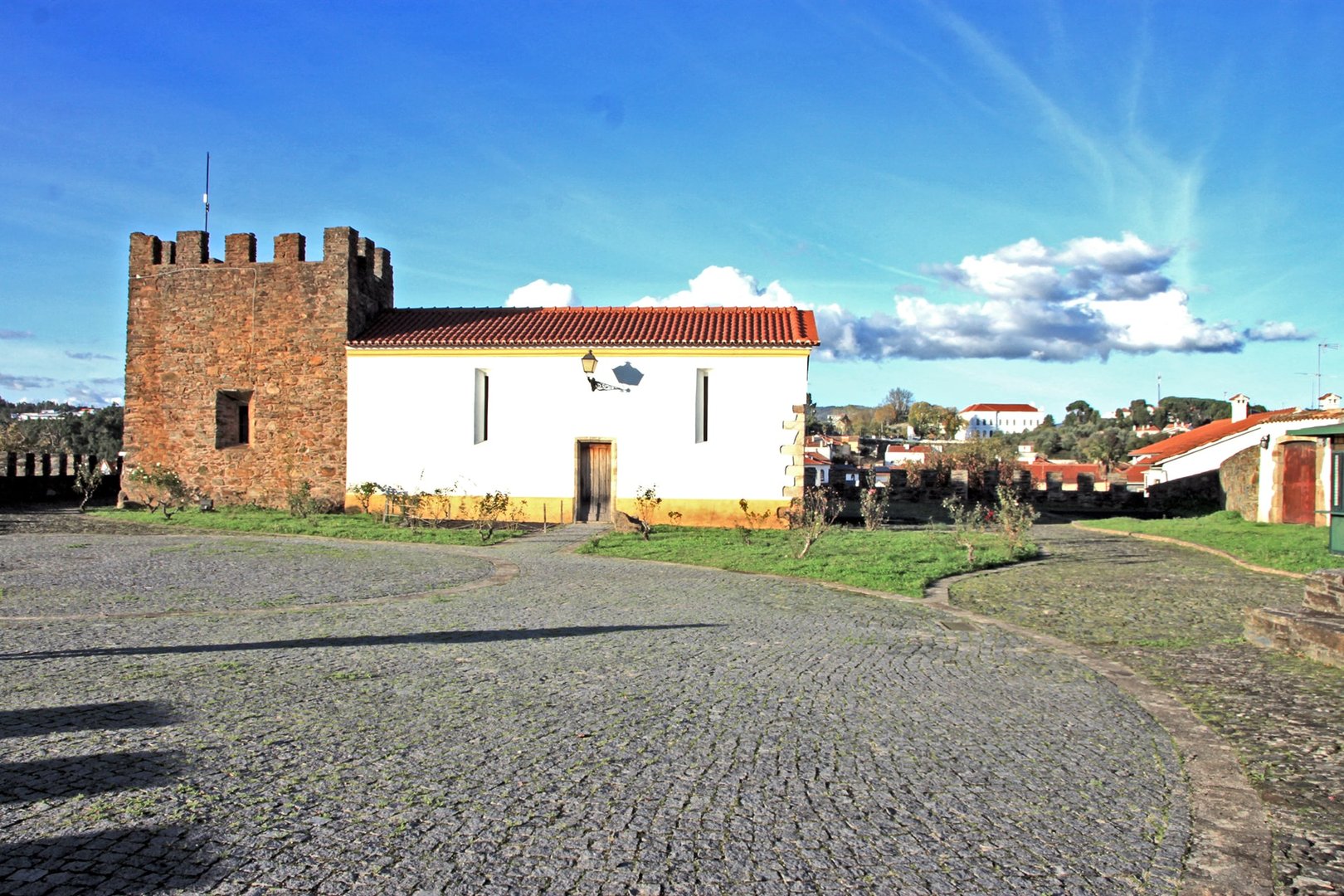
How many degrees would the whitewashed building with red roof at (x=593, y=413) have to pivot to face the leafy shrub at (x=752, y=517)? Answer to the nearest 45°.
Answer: approximately 90° to its left

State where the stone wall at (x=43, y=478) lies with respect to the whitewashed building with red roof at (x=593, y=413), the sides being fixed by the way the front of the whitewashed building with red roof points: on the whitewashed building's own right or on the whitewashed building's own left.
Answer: on the whitewashed building's own right

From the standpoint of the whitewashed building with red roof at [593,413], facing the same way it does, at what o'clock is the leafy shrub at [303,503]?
The leafy shrub is roughly at 3 o'clock from the whitewashed building with red roof.

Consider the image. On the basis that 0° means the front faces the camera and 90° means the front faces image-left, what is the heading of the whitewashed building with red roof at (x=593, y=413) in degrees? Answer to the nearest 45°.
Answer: approximately 0°

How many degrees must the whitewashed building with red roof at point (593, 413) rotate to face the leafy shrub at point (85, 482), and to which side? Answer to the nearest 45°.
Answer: approximately 90° to its right

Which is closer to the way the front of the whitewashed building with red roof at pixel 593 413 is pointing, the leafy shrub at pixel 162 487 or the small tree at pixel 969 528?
the small tree

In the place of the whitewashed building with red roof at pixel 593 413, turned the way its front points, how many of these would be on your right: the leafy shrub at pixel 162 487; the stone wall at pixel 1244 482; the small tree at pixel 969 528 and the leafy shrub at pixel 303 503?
2

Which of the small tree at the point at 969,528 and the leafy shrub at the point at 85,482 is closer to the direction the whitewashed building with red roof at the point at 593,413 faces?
the small tree

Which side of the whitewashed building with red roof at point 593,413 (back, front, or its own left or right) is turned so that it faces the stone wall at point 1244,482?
left

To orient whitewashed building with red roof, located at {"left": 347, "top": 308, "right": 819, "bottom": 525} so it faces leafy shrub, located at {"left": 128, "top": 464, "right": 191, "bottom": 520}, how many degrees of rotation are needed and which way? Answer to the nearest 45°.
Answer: approximately 90° to its right
